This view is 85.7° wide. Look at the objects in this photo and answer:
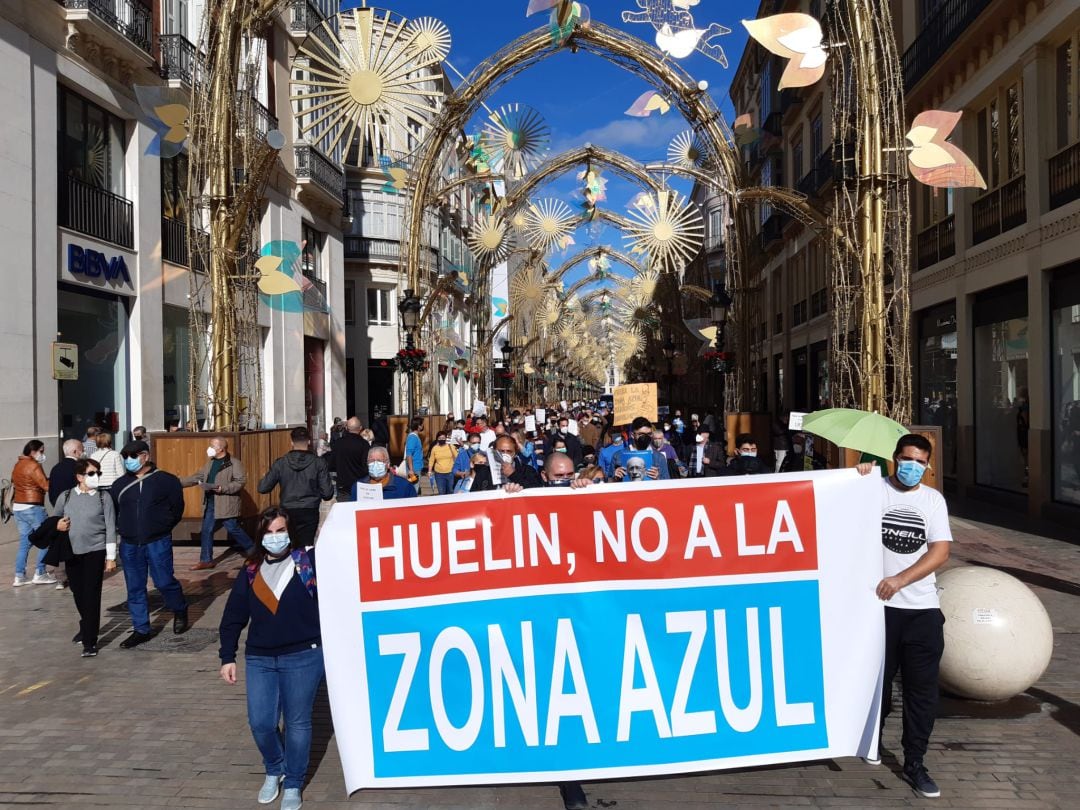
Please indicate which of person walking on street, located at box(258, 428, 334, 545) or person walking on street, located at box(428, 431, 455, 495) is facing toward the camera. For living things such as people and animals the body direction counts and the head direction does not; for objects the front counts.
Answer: person walking on street, located at box(428, 431, 455, 495)

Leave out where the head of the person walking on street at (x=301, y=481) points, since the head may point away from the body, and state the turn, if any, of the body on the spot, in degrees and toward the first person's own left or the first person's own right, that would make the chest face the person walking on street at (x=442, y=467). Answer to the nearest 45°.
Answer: approximately 45° to the first person's own right

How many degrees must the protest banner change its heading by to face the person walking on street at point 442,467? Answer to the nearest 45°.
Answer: approximately 180°

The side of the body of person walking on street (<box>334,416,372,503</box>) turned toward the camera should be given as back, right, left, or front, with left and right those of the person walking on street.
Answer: back

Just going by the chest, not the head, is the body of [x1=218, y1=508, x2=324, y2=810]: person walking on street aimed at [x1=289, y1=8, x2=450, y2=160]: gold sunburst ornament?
no

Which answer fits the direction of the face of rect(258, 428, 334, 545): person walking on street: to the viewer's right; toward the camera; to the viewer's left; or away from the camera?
away from the camera

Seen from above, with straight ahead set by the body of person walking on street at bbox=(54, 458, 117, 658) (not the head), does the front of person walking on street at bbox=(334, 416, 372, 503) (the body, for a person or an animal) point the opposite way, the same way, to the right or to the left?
the opposite way

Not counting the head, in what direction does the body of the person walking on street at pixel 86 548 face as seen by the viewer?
toward the camera

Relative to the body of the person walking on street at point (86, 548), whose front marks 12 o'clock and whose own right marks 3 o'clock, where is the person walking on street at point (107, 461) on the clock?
the person walking on street at point (107, 461) is roughly at 6 o'clock from the person walking on street at point (86, 548).

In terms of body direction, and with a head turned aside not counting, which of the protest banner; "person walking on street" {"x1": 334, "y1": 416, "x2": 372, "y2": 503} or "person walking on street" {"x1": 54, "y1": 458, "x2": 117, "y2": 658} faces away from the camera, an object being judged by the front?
"person walking on street" {"x1": 334, "y1": 416, "x2": 372, "y2": 503}

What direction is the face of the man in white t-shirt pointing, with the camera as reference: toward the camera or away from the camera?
toward the camera

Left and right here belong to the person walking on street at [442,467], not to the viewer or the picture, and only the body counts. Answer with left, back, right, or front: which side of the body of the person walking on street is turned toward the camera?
front

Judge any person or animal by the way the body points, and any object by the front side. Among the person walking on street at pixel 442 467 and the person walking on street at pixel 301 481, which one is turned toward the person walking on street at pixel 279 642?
the person walking on street at pixel 442 467

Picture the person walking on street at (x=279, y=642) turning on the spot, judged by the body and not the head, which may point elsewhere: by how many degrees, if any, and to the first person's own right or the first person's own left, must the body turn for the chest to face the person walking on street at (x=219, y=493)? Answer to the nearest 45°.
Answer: approximately 180°

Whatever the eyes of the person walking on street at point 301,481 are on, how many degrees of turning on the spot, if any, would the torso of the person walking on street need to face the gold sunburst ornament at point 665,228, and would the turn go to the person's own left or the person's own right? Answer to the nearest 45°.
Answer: approximately 45° to the person's own right
